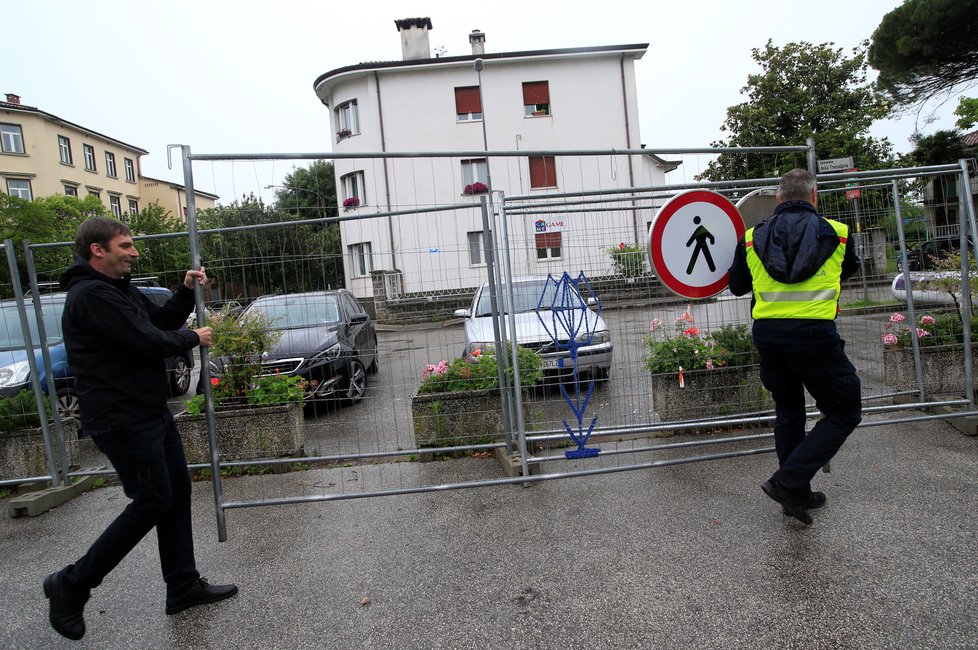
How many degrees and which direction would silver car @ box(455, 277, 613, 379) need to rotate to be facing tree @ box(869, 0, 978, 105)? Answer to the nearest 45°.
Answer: approximately 90° to its left

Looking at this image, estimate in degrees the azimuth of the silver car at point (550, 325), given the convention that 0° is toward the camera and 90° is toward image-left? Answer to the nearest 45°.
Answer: approximately 315°

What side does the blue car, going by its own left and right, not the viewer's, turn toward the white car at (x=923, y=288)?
left

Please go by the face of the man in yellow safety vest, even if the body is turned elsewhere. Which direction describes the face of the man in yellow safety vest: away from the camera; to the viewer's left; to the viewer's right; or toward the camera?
away from the camera

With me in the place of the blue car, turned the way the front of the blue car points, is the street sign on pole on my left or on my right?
on my left

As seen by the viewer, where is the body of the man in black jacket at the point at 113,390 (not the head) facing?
to the viewer's right

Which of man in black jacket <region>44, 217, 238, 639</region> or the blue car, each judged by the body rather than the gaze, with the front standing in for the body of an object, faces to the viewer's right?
the man in black jacket

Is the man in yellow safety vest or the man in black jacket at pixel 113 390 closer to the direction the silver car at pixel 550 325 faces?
the man in yellow safety vest

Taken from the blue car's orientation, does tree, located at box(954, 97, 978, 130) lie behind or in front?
behind

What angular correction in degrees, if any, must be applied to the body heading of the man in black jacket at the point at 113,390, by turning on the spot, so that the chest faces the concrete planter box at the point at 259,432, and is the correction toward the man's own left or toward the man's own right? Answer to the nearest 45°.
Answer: approximately 90° to the man's own left

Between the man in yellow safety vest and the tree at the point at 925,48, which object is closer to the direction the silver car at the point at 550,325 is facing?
the man in yellow safety vest

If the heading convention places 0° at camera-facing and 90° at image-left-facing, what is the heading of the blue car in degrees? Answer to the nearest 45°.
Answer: approximately 45°
